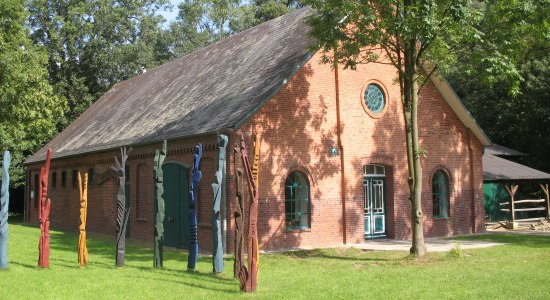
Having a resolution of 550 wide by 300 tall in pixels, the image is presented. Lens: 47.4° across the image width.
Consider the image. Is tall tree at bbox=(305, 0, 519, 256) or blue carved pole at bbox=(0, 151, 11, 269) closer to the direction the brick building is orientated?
the tall tree

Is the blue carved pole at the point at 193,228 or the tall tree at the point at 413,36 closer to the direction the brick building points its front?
the tall tree

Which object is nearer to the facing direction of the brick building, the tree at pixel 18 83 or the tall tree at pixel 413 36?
the tall tree

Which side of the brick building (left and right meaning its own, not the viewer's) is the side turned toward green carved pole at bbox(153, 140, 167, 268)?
right

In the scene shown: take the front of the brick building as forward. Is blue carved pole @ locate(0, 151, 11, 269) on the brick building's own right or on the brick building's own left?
on the brick building's own right

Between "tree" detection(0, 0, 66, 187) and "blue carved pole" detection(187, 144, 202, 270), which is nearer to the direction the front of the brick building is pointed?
the blue carved pole

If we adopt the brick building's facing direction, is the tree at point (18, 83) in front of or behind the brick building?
behind

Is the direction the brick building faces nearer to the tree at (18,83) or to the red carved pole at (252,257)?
the red carved pole

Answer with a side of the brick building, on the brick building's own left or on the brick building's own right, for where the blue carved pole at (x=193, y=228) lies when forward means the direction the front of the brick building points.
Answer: on the brick building's own right

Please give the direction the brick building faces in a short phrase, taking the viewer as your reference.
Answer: facing the viewer and to the right of the viewer
